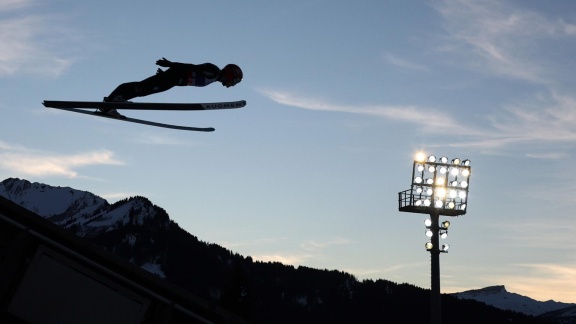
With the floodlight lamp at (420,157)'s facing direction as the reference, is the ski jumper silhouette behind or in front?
in front

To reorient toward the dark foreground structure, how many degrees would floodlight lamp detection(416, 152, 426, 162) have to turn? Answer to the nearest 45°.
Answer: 0° — it already faces it

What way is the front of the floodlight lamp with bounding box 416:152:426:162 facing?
toward the camera
